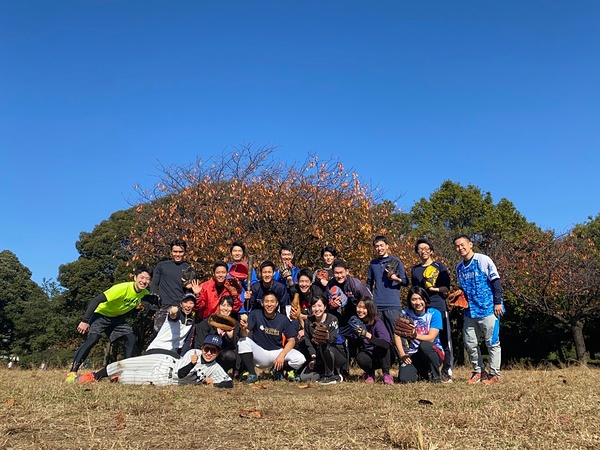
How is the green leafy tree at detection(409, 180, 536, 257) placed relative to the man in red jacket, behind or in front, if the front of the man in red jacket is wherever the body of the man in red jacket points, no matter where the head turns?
behind

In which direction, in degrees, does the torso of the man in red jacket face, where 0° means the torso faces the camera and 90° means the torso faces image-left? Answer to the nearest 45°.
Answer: approximately 0°

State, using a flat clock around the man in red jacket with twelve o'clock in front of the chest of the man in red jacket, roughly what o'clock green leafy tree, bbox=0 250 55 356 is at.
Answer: The green leafy tree is roughly at 5 o'clock from the man in red jacket.

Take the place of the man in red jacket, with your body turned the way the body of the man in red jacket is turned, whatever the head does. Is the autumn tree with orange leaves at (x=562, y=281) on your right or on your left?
on your left

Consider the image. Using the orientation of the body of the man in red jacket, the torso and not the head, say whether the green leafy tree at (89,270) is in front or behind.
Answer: behind
